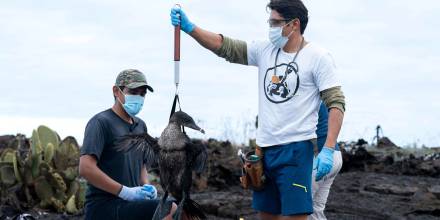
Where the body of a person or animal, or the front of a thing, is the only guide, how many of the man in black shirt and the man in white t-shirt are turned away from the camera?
0

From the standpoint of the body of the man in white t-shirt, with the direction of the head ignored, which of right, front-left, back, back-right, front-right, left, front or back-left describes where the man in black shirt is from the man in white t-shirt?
front-right

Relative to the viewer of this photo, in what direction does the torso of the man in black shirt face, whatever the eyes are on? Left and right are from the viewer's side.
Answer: facing the viewer and to the right of the viewer

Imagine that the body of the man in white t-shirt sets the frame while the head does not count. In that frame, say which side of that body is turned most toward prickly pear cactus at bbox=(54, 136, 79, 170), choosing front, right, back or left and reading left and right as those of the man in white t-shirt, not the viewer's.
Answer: right

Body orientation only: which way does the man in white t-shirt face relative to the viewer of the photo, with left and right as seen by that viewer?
facing the viewer and to the left of the viewer

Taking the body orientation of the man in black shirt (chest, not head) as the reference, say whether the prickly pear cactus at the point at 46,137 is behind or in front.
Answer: behind

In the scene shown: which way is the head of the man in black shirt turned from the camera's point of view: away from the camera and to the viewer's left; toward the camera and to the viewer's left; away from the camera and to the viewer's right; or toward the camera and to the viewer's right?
toward the camera and to the viewer's right

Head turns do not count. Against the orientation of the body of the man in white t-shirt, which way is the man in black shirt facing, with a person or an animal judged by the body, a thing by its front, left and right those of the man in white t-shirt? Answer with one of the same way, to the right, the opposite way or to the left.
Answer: to the left
